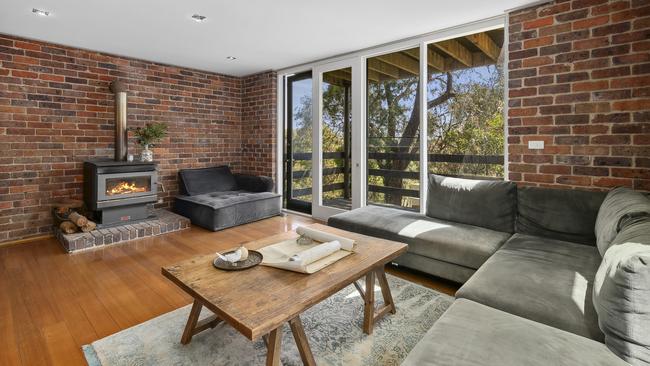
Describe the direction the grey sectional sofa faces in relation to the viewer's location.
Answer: facing the viewer and to the left of the viewer

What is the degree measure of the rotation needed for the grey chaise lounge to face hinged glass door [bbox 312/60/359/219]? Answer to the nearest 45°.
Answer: approximately 45° to its left

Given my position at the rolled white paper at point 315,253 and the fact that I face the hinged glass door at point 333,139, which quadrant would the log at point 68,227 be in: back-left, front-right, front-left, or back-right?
front-left

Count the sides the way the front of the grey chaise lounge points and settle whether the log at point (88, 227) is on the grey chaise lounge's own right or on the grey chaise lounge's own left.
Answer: on the grey chaise lounge's own right

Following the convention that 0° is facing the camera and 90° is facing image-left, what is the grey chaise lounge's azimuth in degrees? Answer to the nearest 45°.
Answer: approximately 315°

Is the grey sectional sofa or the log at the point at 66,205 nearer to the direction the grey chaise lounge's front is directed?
the grey sectional sofa

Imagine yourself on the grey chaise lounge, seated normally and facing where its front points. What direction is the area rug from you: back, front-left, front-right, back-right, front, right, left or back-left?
front-right

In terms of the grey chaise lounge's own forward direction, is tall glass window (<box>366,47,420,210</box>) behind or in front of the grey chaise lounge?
in front

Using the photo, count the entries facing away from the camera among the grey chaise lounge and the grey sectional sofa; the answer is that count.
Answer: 0

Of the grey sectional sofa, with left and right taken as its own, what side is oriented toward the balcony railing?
right

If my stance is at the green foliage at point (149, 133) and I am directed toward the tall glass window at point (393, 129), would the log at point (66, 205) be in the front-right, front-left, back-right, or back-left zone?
back-right
